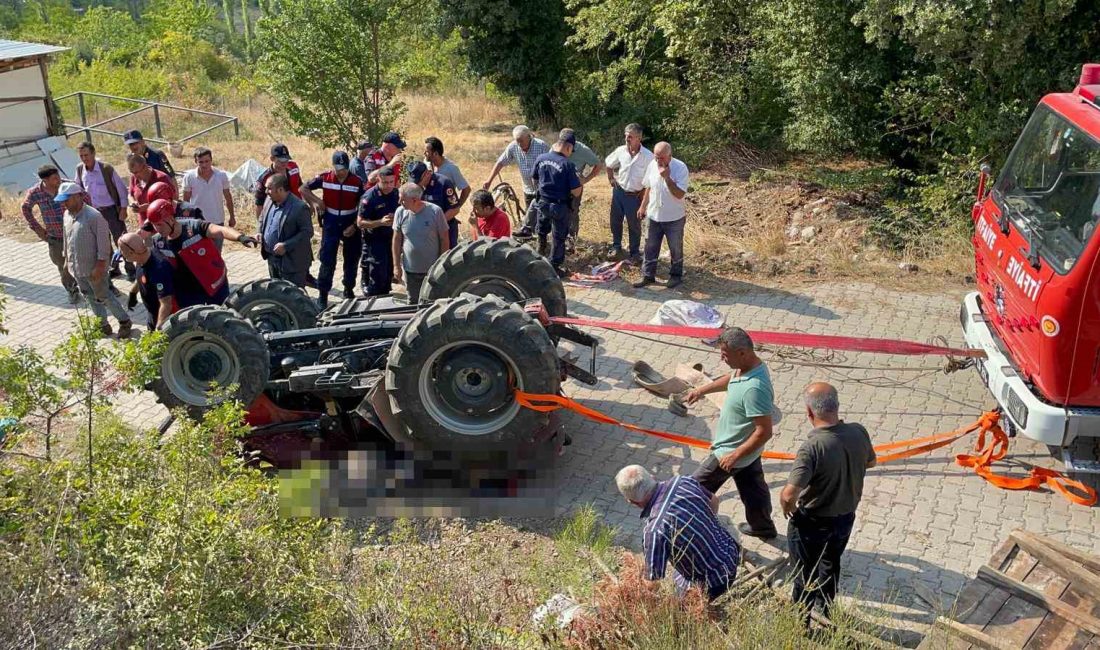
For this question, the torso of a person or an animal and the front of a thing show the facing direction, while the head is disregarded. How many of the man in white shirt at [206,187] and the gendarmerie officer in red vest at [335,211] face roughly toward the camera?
2

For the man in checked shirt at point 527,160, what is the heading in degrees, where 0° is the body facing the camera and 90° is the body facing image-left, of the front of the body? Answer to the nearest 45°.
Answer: approximately 45°

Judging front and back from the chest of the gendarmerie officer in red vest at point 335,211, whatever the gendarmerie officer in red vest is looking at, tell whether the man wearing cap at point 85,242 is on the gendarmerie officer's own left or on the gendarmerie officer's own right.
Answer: on the gendarmerie officer's own right

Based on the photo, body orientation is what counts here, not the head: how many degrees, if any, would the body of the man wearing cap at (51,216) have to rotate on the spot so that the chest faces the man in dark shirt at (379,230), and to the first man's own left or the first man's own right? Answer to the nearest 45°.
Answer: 0° — they already face them

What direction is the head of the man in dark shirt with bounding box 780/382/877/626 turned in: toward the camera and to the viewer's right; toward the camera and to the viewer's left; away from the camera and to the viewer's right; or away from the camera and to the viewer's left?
away from the camera and to the viewer's left

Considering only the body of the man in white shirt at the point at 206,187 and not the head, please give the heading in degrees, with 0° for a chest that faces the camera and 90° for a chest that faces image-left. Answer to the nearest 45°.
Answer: approximately 0°

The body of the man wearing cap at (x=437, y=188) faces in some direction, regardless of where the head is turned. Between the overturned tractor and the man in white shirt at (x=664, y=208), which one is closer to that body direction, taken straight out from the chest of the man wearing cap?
the overturned tractor

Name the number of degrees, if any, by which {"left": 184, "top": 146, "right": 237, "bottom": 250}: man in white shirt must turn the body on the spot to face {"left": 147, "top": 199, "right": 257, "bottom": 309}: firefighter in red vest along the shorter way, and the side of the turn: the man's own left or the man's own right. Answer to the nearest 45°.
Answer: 0° — they already face them

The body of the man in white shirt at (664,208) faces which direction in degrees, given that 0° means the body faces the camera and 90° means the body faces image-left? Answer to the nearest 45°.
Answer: approximately 45°
